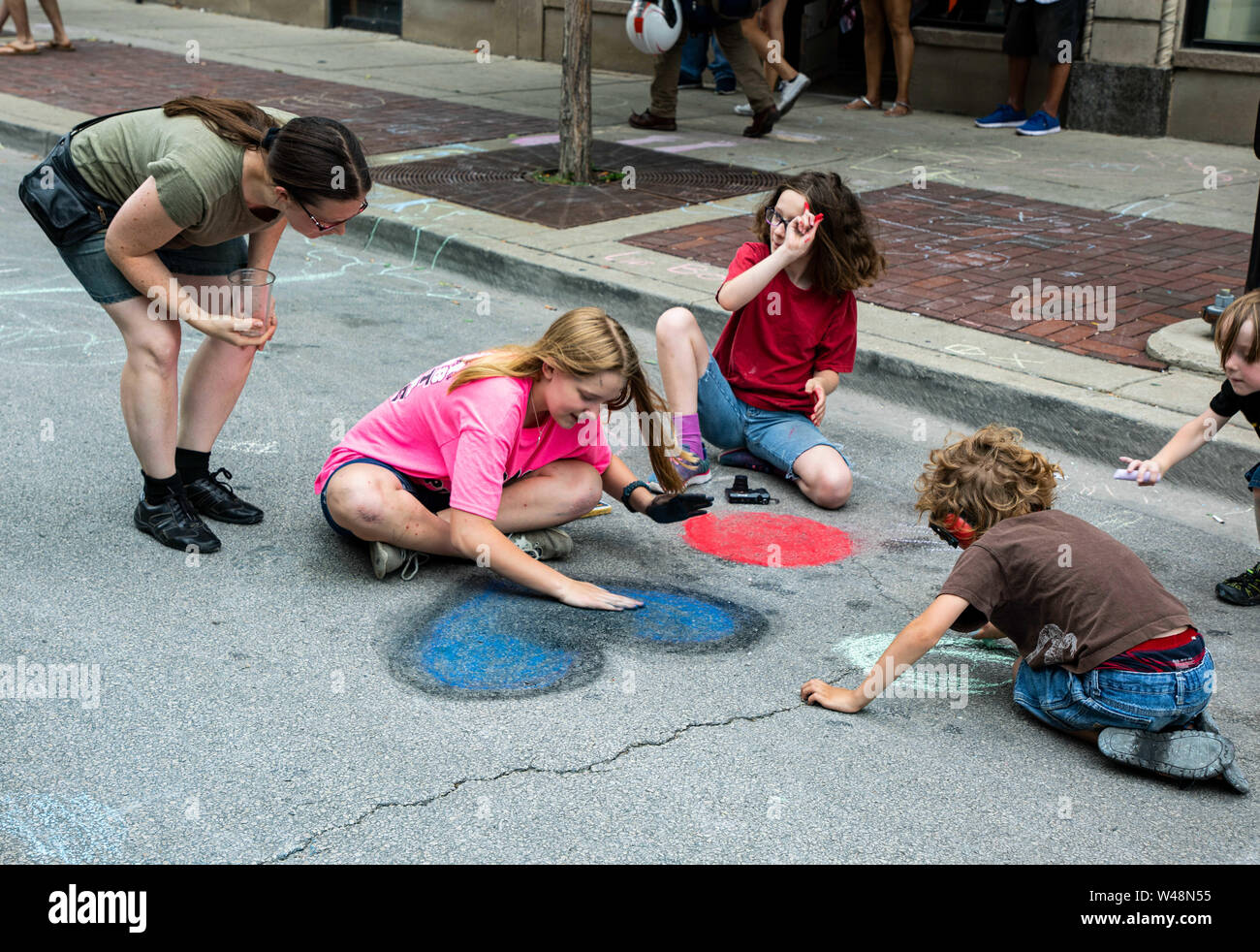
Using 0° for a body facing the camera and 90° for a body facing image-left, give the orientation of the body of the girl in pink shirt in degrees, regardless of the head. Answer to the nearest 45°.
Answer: approximately 315°

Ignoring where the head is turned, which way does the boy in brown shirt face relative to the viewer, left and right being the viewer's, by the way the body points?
facing away from the viewer and to the left of the viewer

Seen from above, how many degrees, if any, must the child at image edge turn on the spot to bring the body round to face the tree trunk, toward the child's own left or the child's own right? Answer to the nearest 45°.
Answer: approximately 90° to the child's own right

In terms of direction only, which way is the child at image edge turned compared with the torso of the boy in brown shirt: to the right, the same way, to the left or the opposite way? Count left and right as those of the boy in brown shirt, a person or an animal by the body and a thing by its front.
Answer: to the left

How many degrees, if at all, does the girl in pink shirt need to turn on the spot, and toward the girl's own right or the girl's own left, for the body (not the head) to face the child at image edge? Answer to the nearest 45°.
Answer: approximately 45° to the girl's own left

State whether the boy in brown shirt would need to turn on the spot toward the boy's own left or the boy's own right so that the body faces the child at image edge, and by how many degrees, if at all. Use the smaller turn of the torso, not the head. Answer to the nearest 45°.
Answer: approximately 45° to the boy's own right

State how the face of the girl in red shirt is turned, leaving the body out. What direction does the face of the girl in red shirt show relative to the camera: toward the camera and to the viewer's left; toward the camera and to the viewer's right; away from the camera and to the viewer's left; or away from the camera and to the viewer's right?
toward the camera and to the viewer's left

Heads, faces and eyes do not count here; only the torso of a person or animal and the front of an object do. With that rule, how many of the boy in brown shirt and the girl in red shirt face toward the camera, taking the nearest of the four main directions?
1

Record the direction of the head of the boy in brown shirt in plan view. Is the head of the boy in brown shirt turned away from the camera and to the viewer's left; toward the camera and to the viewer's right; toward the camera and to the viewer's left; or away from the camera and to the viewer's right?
away from the camera and to the viewer's left

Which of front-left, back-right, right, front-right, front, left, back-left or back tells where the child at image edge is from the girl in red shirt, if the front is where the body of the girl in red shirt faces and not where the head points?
front-left

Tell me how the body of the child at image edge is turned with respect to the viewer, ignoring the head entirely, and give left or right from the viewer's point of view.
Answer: facing the viewer and to the left of the viewer

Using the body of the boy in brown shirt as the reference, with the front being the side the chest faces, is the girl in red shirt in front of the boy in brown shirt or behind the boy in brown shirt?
in front

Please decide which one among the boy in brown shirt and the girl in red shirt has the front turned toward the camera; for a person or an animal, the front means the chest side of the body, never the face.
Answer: the girl in red shirt

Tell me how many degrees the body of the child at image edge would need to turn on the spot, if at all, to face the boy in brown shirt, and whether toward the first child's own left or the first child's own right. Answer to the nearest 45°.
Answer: approximately 45° to the first child's own left

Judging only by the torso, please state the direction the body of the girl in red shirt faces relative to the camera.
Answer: toward the camera
